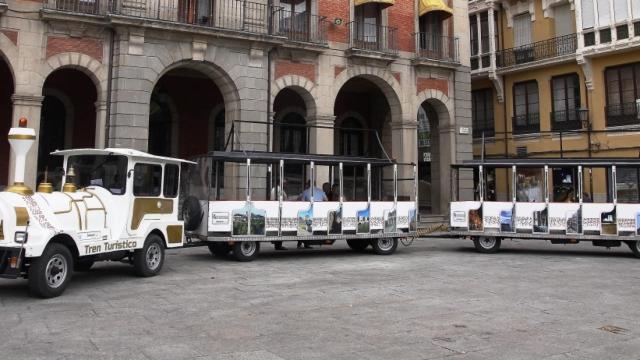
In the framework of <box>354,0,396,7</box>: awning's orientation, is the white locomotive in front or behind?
in front

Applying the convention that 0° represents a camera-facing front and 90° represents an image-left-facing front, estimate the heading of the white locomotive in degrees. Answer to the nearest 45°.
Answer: approximately 45°

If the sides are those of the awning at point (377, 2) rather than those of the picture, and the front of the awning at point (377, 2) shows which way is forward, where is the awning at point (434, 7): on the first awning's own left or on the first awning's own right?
on the first awning's own left

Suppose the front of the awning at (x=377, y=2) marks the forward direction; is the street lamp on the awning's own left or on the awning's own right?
on the awning's own left

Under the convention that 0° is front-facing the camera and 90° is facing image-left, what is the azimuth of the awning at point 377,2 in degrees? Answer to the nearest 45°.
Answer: approximately 0°

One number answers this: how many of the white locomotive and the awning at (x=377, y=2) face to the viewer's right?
0
